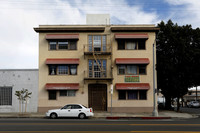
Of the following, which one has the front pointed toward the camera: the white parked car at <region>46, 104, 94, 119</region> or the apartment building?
the apartment building

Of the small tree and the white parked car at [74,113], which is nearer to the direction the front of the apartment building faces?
the white parked car

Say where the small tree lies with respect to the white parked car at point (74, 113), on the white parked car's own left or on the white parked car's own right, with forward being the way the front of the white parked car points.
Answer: on the white parked car's own right

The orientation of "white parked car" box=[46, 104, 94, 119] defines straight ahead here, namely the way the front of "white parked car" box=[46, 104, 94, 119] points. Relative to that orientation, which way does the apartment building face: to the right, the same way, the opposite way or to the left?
to the left

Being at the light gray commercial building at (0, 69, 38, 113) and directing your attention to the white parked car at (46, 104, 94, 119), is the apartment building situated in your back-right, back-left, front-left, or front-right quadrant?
front-left

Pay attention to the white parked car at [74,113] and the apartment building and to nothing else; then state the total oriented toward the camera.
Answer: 1

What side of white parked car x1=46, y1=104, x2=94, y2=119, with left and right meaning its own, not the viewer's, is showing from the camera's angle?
left

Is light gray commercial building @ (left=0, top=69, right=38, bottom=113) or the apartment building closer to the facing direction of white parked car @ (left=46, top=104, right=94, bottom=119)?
the light gray commercial building

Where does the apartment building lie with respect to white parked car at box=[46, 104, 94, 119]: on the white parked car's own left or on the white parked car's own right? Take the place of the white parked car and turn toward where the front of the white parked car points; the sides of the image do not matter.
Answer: on the white parked car's own right

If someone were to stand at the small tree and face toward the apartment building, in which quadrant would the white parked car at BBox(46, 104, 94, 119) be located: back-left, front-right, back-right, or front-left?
front-right

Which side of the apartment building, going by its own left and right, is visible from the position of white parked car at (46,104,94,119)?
front

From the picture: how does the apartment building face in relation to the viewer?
toward the camera

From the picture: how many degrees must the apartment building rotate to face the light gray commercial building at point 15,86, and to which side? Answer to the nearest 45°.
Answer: approximately 90° to its right
